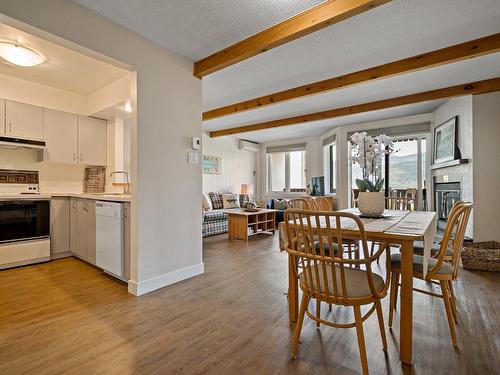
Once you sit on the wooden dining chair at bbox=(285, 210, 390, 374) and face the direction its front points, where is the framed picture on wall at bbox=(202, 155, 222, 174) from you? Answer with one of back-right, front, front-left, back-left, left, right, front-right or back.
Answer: left

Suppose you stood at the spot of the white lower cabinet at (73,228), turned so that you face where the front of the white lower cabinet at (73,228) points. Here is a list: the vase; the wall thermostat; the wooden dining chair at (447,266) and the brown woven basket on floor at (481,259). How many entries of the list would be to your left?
4

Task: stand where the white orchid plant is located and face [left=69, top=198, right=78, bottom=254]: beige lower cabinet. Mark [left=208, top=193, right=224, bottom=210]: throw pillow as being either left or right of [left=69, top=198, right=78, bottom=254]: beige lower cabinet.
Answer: right

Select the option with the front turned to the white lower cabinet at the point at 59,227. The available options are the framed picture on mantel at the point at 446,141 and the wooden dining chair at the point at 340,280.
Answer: the framed picture on mantel

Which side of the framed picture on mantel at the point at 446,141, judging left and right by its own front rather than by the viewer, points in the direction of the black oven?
front

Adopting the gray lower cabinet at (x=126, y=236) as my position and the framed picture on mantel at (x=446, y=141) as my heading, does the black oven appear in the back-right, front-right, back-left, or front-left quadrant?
back-left

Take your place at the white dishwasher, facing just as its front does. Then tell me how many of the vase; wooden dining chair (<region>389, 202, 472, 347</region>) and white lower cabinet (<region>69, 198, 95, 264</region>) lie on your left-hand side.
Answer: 2

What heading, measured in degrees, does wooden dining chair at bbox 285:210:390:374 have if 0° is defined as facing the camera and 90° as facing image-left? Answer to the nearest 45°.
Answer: approximately 225°

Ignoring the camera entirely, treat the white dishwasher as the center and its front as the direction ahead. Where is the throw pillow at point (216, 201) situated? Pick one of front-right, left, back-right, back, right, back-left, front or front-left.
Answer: back

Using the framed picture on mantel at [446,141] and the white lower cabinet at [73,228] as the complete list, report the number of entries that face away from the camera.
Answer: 0

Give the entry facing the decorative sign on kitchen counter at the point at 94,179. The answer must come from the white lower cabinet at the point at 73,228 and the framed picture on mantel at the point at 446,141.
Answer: the framed picture on mantel

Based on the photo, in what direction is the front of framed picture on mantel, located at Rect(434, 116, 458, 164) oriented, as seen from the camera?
facing the viewer and to the left of the viewer

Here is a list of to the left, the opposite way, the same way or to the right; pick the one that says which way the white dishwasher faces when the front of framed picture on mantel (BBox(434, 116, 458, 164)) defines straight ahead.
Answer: to the left

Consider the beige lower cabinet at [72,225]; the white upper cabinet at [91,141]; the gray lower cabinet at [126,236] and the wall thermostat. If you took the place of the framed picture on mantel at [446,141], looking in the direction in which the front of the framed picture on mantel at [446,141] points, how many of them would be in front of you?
4
